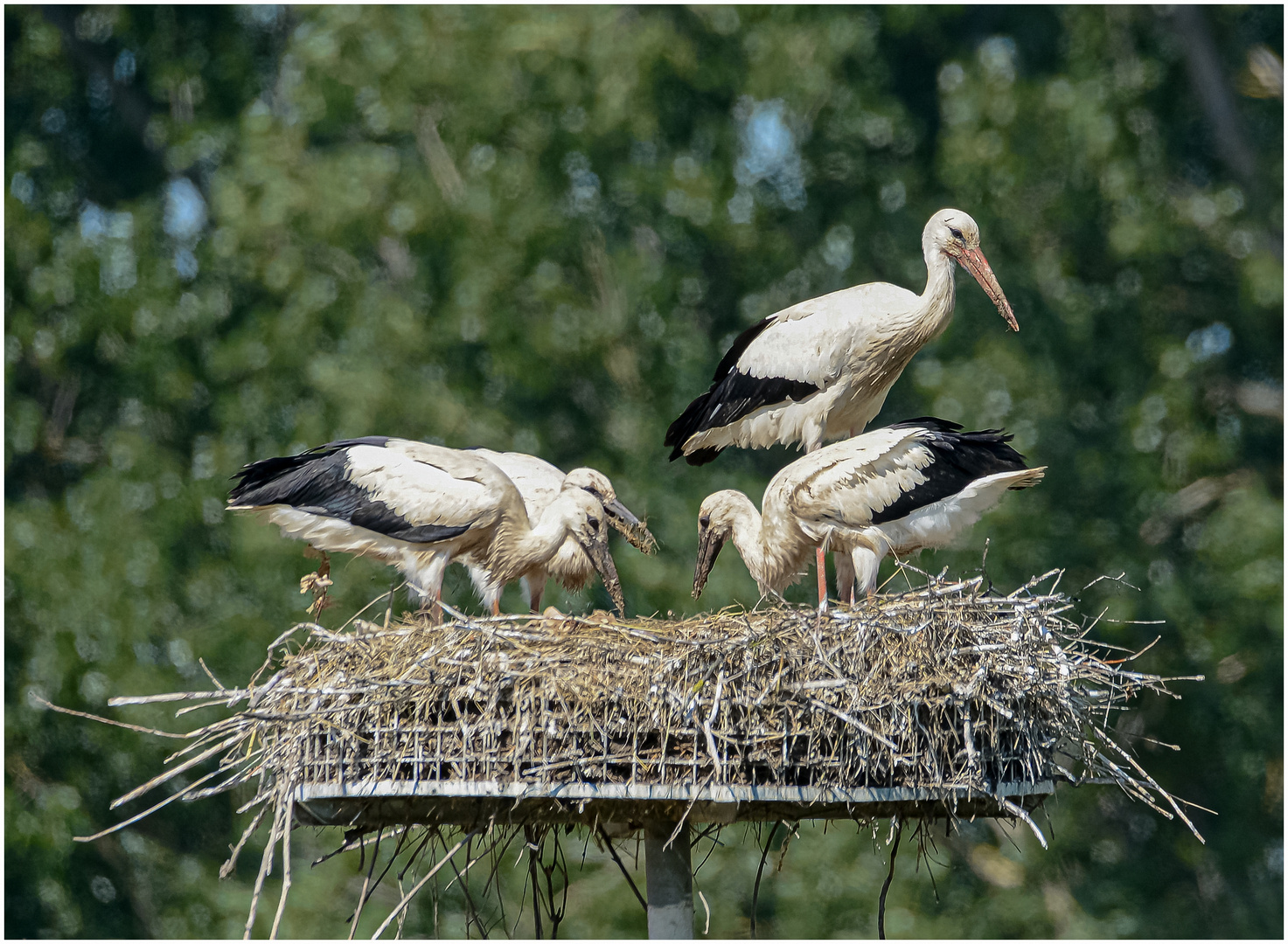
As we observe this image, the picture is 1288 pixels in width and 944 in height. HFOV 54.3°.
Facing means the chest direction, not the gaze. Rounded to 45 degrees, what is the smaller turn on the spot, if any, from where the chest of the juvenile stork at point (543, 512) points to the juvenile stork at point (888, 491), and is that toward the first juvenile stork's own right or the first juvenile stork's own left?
approximately 45° to the first juvenile stork's own right

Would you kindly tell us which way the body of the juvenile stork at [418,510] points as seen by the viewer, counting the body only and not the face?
to the viewer's right

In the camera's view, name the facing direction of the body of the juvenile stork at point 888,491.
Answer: to the viewer's left

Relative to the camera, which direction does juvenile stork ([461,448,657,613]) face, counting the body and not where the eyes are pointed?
to the viewer's right

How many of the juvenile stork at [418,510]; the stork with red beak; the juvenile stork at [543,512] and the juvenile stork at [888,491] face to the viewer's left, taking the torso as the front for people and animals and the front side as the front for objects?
1

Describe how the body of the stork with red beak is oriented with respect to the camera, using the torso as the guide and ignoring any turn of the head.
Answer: to the viewer's right

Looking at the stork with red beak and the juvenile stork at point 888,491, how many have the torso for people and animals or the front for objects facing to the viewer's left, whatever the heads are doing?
1

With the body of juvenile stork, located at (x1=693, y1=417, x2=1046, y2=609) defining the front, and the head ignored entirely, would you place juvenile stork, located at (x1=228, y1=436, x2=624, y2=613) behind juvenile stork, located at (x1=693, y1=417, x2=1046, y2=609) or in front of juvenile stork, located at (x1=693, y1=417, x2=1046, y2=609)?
in front

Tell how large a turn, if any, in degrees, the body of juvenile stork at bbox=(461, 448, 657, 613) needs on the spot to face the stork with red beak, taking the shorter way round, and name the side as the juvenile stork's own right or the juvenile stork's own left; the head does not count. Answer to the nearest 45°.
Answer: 0° — it already faces it

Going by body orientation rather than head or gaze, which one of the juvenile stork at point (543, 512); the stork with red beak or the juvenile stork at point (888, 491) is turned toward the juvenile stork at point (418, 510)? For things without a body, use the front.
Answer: the juvenile stork at point (888, 491)

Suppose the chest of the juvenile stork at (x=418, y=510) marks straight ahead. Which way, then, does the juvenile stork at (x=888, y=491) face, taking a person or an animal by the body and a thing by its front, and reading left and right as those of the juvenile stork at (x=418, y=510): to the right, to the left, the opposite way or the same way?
the opposite way

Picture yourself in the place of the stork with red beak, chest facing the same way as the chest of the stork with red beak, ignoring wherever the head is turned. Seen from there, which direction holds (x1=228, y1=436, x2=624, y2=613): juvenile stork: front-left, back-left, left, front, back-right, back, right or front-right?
back

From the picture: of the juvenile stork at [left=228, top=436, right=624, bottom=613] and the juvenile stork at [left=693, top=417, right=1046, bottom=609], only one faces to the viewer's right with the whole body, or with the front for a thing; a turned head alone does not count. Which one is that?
the juvenile stork at [left=228, top=436, right=624, bottom=613]

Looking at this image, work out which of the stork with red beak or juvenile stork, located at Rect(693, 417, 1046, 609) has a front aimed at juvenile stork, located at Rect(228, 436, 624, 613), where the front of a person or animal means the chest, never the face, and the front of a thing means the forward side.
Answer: juvenile stork, located at Rect(693, 417, 1046, 609)
